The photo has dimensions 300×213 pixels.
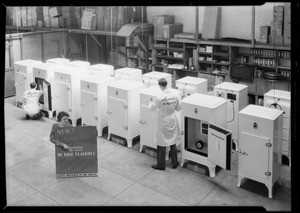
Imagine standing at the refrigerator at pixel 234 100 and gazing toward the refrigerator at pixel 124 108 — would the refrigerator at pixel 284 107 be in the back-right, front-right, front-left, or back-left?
back-left

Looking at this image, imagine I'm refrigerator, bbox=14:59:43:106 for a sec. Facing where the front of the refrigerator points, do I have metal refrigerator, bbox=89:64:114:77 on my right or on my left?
on my left

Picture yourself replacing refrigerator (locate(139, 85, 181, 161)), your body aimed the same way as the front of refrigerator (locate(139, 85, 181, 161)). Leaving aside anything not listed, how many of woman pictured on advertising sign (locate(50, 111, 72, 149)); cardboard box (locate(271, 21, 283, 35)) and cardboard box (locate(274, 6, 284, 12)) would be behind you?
2

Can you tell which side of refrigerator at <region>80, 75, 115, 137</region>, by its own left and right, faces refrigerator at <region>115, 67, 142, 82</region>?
back

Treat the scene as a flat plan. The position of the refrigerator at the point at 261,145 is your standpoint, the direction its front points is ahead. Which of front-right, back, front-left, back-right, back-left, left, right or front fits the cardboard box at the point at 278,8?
back-right

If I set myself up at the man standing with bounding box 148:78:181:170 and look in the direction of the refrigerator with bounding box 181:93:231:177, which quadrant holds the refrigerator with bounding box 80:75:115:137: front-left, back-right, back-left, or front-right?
back-left

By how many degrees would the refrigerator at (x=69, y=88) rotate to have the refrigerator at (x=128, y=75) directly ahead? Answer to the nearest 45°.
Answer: approximately 135° to its left

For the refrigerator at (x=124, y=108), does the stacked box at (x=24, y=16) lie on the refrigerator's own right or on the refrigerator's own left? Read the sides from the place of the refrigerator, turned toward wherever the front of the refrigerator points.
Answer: on the refrigerator's own right
